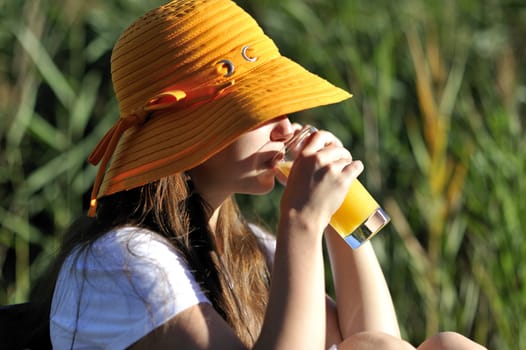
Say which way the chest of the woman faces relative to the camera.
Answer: to the viewer's right
